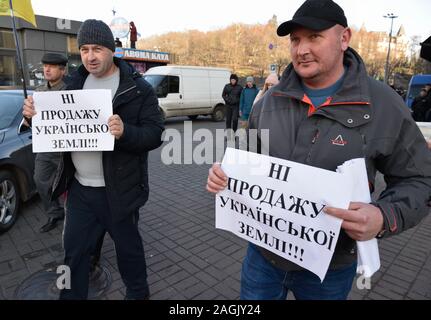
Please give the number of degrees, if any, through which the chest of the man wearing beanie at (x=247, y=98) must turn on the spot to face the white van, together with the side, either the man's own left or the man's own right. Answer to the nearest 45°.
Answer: approximately 135° to the man's own right

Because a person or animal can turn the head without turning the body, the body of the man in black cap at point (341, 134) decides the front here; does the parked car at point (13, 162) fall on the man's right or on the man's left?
on the man's right

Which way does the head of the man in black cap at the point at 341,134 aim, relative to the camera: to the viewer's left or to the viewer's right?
to the viewer's left

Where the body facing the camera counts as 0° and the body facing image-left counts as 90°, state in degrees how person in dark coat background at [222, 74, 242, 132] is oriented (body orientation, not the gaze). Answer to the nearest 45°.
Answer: approximately 0°

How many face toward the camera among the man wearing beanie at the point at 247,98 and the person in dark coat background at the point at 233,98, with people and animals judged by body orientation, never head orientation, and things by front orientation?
2

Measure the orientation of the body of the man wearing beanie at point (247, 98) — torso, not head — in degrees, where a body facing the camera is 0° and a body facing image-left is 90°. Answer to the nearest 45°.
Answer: approximately 0°

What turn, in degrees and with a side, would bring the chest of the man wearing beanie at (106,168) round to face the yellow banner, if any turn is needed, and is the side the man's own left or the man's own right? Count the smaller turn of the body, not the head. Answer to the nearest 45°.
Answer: approximately 90° to the man's own right

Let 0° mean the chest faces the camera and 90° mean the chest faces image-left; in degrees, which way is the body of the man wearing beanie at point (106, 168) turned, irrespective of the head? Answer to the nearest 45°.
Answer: approximately 45°

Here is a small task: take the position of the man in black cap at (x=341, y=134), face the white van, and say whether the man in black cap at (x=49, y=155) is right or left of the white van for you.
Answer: left

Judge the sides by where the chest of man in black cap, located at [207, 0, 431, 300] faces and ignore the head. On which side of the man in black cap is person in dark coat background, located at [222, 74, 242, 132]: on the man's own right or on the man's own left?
on the man's own right

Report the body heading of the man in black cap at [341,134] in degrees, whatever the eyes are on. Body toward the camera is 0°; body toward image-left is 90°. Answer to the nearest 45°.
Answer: approximately 45°
